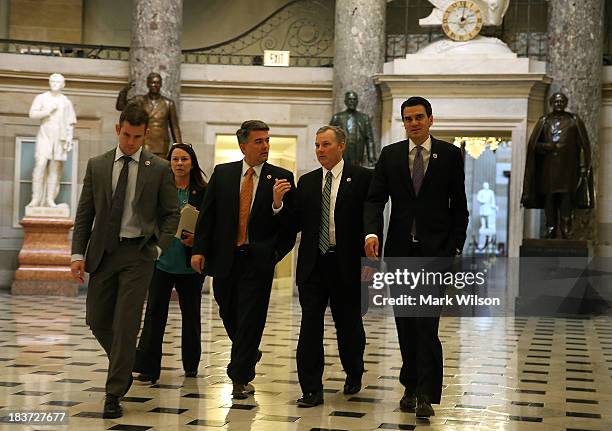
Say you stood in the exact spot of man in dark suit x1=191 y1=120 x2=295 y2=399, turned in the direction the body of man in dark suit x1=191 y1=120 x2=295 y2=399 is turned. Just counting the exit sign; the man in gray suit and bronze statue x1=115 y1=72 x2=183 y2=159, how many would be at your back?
2

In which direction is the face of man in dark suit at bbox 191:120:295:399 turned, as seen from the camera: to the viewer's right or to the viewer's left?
to the viewer's right

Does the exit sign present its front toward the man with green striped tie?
yes

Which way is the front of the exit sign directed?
toward the camera

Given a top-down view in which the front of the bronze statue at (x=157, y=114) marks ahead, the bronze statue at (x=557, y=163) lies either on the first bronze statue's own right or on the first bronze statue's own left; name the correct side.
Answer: on the first bronze statue's own left

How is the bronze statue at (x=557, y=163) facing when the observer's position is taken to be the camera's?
facing the viewer

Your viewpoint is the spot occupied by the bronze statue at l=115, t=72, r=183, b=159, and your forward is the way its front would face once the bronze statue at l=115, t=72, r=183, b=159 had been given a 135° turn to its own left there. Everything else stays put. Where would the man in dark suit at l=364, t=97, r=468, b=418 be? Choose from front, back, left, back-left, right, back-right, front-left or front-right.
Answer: back-right

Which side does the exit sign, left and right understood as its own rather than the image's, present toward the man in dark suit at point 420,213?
front

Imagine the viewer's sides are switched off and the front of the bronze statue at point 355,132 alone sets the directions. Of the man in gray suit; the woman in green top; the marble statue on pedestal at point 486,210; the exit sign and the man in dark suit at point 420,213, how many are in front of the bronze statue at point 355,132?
3

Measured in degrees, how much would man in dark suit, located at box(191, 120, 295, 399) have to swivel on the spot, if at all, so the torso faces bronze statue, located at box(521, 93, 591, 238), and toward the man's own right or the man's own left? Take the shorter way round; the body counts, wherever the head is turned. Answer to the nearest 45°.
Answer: approximately 135° to the man's own left

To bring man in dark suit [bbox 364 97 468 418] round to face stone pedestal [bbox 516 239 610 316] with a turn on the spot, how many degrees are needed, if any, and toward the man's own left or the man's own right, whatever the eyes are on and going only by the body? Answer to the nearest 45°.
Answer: approximately 180°
